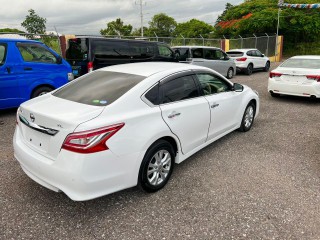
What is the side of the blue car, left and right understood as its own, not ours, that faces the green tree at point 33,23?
left

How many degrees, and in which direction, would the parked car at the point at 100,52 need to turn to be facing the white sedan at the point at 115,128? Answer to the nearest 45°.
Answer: approximately 135° to its right

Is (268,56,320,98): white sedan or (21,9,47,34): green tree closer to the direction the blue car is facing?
the white sedan

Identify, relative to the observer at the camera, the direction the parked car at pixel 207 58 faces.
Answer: facing away from the viewer and to the right of the viewer

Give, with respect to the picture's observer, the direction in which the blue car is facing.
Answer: facing to the right of the viewer

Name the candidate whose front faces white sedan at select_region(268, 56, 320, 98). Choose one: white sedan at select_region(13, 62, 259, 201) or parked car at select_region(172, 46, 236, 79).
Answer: white sedan at select_region(13, 62, 259, 201)

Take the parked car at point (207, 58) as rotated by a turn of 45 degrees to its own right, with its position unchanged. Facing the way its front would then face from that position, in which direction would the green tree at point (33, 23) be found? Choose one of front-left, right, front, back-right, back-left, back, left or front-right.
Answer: back-left

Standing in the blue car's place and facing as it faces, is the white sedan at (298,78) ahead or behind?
ahead

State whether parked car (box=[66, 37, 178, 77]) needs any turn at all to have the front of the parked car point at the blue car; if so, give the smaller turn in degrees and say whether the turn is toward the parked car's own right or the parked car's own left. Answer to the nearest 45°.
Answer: approximately 180°

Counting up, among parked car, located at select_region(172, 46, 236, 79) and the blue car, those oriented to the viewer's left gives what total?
0
